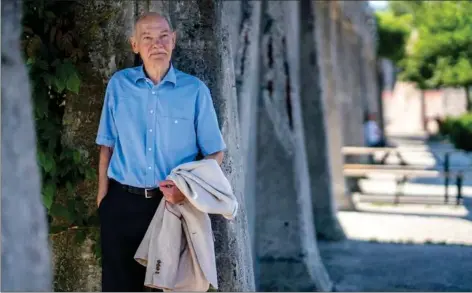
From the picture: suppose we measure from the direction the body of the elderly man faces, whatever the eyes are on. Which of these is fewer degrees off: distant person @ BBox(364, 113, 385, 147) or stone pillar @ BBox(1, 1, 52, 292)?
the stone pillar

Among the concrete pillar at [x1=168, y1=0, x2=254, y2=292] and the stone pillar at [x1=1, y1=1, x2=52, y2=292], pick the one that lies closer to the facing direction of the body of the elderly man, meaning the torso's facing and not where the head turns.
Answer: the stone pillar

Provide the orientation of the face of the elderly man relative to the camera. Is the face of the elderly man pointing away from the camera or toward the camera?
toward the camera

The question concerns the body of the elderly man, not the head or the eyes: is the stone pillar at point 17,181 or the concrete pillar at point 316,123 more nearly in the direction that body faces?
the stone pillar

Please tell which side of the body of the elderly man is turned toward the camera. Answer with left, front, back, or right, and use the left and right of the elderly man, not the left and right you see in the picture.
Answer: front

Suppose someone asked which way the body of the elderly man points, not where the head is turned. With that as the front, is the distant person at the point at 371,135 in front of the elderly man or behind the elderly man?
behind

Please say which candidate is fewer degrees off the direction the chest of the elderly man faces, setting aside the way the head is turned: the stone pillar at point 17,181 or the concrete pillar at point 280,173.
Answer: the stone pillar
